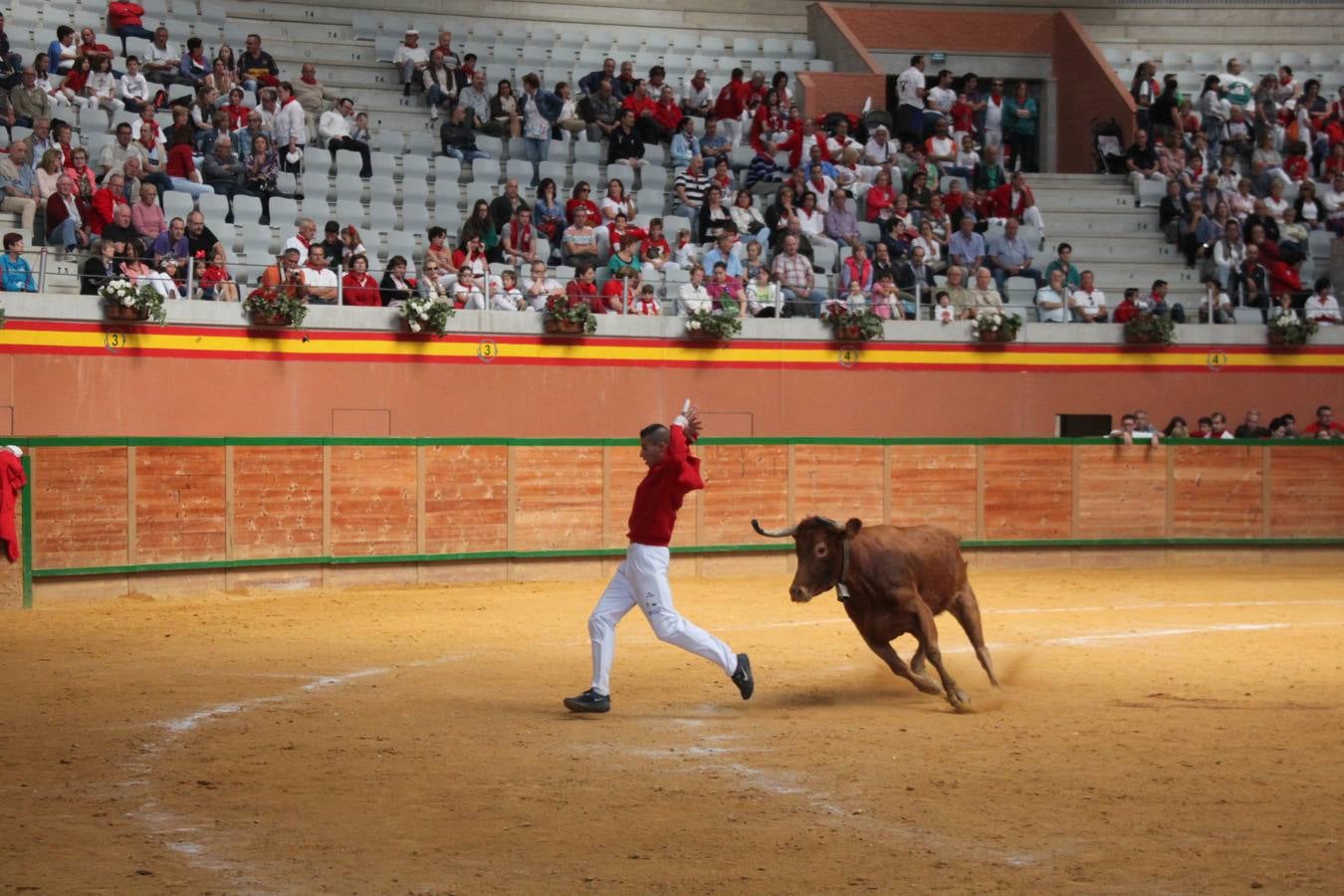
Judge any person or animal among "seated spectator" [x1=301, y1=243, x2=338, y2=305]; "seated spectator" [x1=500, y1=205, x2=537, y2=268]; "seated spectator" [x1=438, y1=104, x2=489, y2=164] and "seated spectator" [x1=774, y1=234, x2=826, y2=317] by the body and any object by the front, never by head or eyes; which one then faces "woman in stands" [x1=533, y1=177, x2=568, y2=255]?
"seated spectator" [x1=438, y1=104, x2=489, y2=164]

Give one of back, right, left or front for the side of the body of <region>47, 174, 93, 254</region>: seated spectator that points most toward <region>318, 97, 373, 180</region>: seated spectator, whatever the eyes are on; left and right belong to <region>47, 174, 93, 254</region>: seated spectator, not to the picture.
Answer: left

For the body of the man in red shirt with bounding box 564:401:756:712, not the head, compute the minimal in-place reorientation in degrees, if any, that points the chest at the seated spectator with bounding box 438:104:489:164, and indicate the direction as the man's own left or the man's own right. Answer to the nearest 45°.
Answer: approximately 90° to the man's own right

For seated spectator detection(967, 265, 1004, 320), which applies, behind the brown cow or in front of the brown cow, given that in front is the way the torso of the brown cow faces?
behind

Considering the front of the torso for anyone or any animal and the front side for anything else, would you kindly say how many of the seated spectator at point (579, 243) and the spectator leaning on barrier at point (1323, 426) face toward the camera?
2

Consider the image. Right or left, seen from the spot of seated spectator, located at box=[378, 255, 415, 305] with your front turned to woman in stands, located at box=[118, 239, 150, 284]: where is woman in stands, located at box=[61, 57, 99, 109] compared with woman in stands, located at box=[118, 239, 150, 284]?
right

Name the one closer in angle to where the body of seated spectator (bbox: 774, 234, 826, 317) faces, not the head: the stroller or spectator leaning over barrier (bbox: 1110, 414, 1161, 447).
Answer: the spectator leaning over barrier
